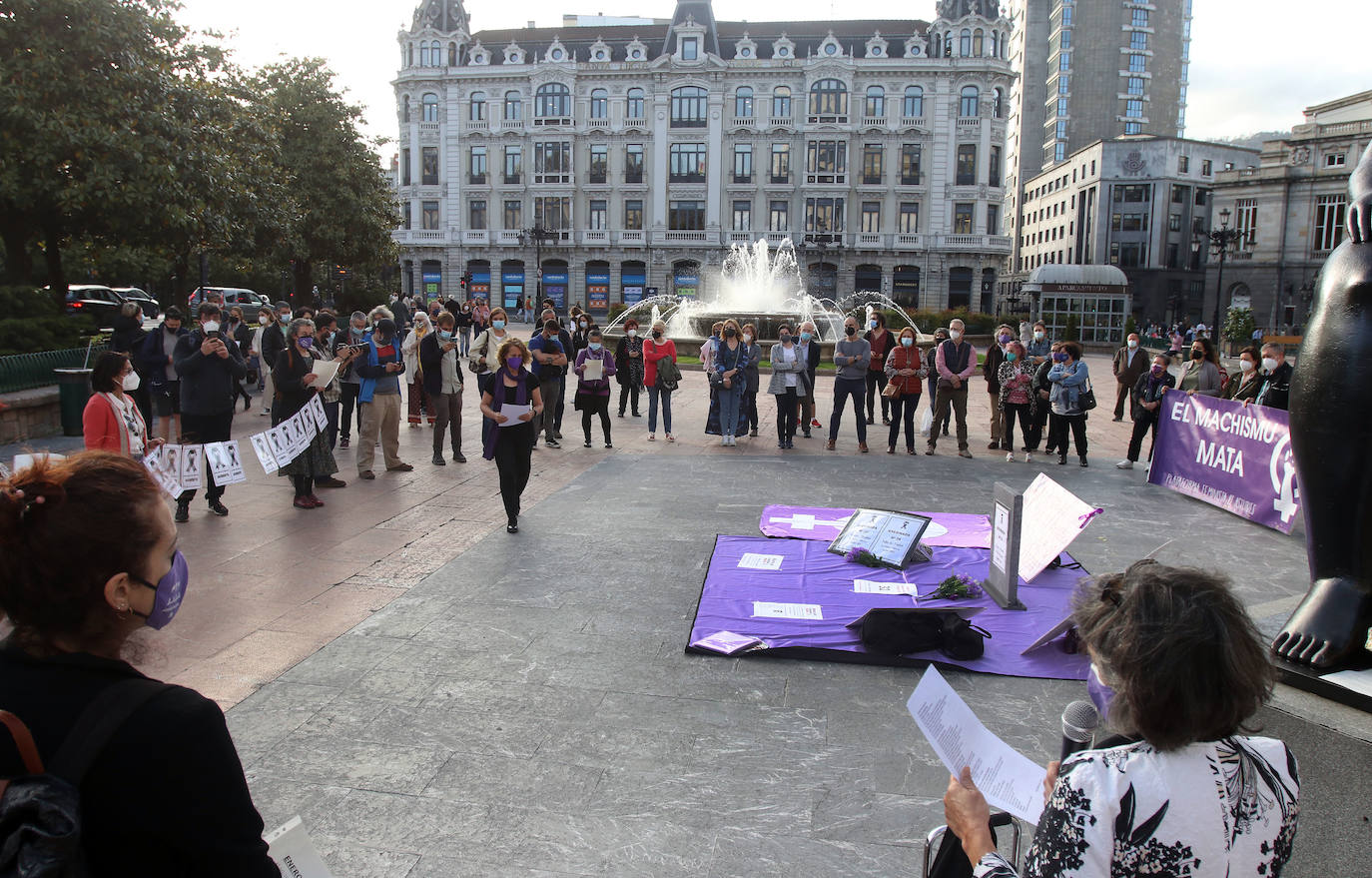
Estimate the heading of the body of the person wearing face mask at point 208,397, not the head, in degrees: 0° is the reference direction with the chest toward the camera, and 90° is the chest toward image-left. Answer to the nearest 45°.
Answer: approximately 0°

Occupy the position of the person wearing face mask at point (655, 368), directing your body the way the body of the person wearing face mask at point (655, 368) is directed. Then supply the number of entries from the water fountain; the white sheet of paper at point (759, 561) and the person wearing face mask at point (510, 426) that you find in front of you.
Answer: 2

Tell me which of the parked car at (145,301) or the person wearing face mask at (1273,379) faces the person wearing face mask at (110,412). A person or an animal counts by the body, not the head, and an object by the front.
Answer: the person wearing face mask at (1273,379)

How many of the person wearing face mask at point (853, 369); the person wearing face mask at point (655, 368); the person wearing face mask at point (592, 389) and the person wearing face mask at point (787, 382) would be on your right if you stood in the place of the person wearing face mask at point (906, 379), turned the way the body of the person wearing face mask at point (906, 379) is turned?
4

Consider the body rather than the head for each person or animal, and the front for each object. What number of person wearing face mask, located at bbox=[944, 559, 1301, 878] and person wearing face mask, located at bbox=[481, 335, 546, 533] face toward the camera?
1

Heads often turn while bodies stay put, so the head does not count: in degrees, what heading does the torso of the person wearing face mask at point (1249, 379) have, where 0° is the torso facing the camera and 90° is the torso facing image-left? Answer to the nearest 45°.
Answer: approximately 45°

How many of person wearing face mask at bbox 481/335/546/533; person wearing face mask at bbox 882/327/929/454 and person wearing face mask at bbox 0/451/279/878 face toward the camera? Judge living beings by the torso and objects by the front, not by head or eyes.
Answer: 2

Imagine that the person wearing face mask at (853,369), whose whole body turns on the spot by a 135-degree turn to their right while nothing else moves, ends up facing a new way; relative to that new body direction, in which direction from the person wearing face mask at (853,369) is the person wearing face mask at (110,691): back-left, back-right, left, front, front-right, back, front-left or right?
back-left

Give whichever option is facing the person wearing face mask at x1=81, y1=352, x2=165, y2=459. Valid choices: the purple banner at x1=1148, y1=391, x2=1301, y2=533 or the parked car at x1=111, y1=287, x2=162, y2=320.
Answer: the purple banner

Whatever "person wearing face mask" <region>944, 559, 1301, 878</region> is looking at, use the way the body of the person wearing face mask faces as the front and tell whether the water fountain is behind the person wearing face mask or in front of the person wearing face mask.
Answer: in front

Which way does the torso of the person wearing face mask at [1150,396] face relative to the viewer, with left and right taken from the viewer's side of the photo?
facing the viewer and to the left of the viewer

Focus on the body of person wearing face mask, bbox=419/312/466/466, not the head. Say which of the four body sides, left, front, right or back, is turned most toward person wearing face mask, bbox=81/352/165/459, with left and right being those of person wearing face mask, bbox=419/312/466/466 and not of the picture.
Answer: right
